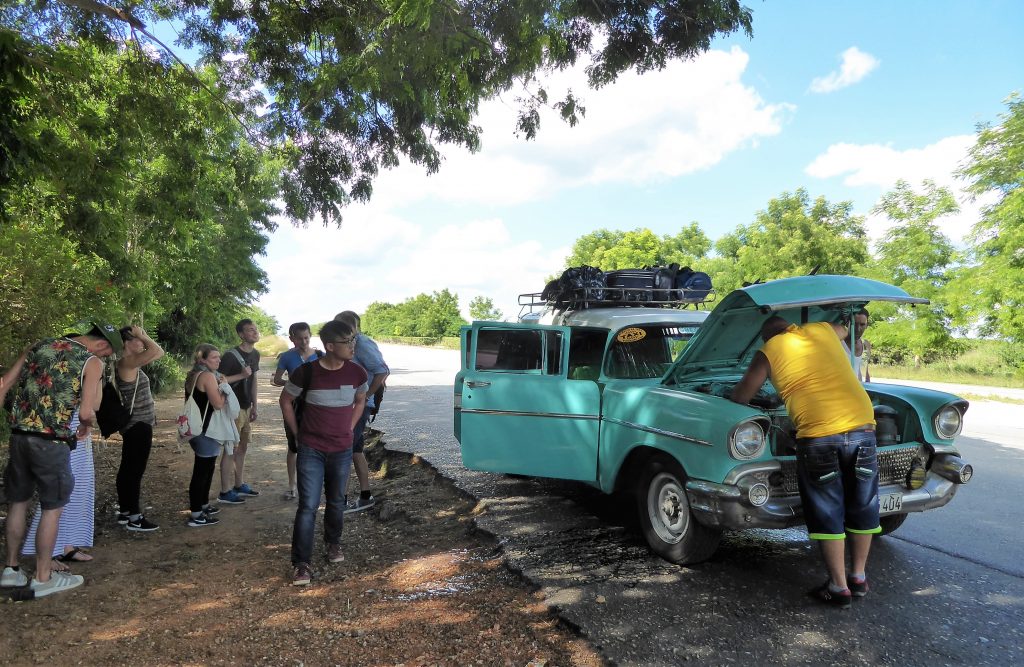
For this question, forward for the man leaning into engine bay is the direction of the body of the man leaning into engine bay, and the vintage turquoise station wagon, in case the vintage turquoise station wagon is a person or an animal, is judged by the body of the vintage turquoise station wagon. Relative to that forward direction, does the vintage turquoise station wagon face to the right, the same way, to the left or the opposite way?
the opposite way

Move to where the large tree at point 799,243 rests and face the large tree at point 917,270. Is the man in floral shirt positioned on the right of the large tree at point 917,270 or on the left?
right

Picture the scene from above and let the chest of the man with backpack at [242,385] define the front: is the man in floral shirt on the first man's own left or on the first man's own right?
on the first man's own right

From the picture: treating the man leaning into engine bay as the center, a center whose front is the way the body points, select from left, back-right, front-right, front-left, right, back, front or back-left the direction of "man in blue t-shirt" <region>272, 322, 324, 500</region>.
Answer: front-left

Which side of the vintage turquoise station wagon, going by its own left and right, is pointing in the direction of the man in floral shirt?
right

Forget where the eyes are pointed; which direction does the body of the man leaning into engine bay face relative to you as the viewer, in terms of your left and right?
facing away from the viewer and to the left of the viewer

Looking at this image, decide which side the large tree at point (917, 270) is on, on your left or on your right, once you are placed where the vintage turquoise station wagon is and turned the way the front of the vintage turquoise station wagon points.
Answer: on your left

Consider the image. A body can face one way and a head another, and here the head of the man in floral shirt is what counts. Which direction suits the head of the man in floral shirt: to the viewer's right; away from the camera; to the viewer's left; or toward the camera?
to the viewer's right

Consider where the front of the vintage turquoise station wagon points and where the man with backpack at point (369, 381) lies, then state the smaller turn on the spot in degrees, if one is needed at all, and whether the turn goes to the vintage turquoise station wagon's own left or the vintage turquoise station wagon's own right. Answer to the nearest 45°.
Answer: approximately 135° to the vintage turquoise station wagon's own right

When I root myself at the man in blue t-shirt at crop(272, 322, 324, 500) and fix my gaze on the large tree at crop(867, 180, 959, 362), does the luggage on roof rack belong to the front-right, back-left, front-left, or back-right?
front-right

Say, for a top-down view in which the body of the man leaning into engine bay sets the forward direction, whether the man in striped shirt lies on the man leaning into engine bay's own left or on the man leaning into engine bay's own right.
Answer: on the man leaning into engine bay's own left

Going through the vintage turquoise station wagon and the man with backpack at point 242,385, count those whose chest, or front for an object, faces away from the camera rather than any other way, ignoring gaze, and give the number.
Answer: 0

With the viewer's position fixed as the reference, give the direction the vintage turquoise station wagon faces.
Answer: facing the viewer and to the right of the viewer

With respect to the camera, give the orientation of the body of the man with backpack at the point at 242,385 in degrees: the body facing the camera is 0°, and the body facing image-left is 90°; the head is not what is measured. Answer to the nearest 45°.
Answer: approximately 315°

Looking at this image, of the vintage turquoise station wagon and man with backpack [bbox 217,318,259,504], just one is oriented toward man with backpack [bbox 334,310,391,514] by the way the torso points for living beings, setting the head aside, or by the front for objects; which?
man with backpack [bbox 217,318,259,504]

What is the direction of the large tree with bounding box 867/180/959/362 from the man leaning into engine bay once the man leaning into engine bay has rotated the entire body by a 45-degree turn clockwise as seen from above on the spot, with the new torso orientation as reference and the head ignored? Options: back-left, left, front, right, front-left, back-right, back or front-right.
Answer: front

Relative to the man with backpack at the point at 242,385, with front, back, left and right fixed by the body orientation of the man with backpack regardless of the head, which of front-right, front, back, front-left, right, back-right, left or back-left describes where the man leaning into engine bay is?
front

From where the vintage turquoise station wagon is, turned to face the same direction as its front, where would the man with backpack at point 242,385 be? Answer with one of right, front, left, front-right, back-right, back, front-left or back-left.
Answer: back-right
